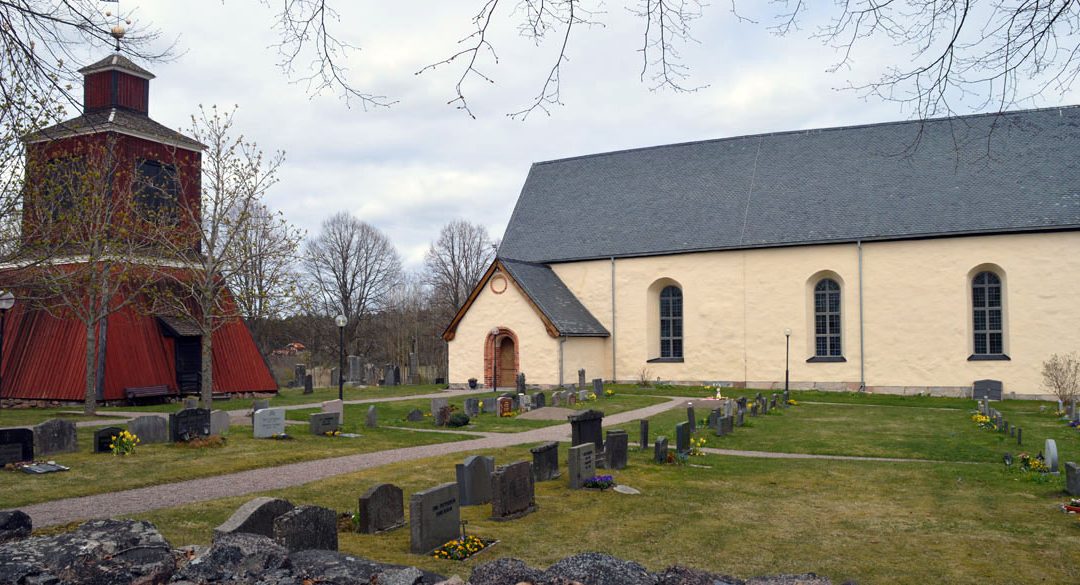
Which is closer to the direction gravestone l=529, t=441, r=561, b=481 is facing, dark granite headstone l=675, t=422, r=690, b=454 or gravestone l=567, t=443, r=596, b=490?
the gravestone

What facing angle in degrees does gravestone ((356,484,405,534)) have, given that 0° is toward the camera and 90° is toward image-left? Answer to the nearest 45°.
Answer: approximately 315°

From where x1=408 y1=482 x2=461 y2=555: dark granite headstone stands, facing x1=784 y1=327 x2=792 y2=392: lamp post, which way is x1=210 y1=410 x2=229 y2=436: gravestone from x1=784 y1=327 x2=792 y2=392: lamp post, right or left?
left

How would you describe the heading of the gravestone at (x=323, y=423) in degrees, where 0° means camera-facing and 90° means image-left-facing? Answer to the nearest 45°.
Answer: approximately 315°

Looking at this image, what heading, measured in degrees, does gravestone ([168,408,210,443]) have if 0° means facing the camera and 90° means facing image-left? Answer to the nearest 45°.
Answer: approximately 315°

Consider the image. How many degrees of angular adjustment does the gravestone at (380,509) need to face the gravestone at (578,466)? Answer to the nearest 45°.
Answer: approximately 90° to its left

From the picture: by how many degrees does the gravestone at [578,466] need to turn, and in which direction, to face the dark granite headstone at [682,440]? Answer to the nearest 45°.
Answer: approximately 90° to its left

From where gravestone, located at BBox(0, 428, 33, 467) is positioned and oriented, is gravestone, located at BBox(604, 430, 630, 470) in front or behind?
in front

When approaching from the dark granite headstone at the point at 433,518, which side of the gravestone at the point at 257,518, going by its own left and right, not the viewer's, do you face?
left
